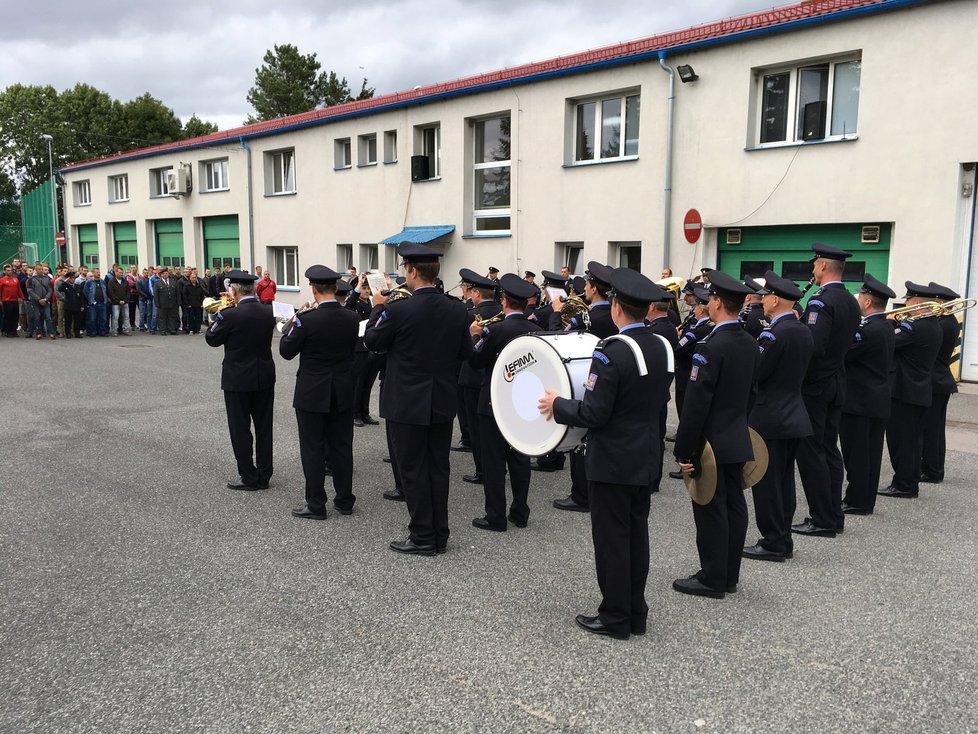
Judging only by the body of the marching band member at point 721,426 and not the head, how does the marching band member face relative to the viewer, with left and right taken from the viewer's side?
facing away from the viewer and to the left of the viewer

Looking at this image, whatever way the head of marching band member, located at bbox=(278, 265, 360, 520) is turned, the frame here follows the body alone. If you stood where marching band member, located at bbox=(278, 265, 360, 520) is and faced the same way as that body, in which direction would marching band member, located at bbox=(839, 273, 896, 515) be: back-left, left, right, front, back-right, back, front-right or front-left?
back-right

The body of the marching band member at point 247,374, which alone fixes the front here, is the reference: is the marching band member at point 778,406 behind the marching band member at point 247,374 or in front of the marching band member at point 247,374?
behind

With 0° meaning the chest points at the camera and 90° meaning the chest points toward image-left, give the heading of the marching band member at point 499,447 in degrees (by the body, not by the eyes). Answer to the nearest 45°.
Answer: approximately 135°

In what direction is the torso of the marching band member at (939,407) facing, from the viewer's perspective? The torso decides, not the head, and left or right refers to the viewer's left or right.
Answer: facing to the left of the viewer

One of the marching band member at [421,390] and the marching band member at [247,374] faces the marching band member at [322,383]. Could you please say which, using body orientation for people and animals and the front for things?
the marching band member at [421,390]

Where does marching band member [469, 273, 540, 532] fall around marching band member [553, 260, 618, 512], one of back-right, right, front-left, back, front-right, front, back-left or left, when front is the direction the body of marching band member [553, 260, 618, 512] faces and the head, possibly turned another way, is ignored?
front-left

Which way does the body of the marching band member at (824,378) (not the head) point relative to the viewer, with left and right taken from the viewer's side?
facing away from the viewer and to the left of the viewer

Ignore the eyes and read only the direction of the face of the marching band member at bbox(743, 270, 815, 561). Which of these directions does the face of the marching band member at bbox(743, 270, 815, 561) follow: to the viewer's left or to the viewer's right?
to the viewer's left

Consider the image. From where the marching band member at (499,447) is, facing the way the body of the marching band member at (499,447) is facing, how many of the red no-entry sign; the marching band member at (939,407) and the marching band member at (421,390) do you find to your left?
1
